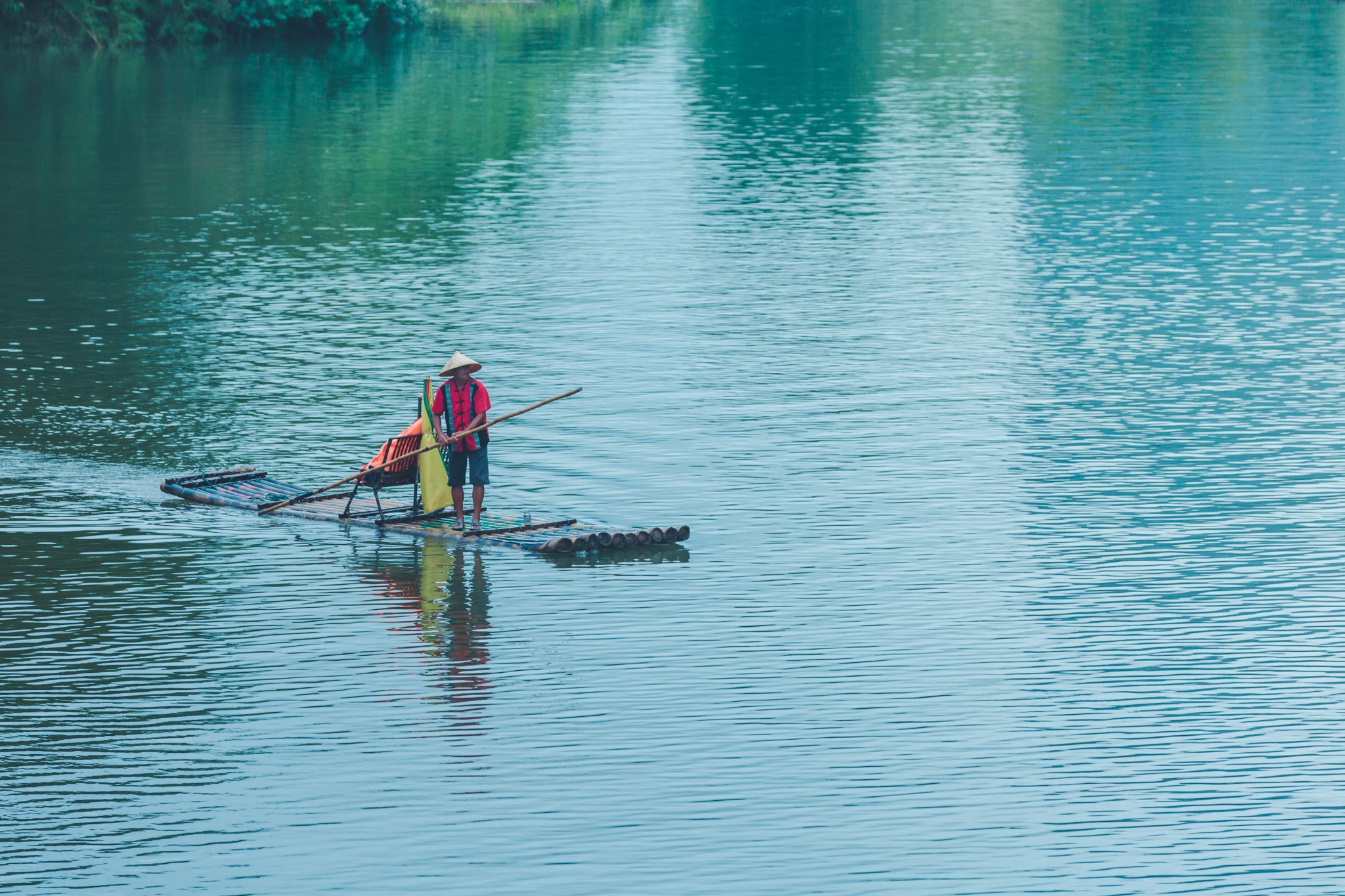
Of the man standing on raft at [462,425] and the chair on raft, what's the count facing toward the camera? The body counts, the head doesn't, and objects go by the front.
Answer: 1

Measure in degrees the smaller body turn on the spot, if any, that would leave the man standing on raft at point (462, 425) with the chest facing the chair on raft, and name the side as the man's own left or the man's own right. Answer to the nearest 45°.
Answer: approximately 135° to the man's own right
